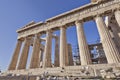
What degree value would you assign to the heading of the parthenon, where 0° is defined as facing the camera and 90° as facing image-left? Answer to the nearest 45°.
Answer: approximately 45°
